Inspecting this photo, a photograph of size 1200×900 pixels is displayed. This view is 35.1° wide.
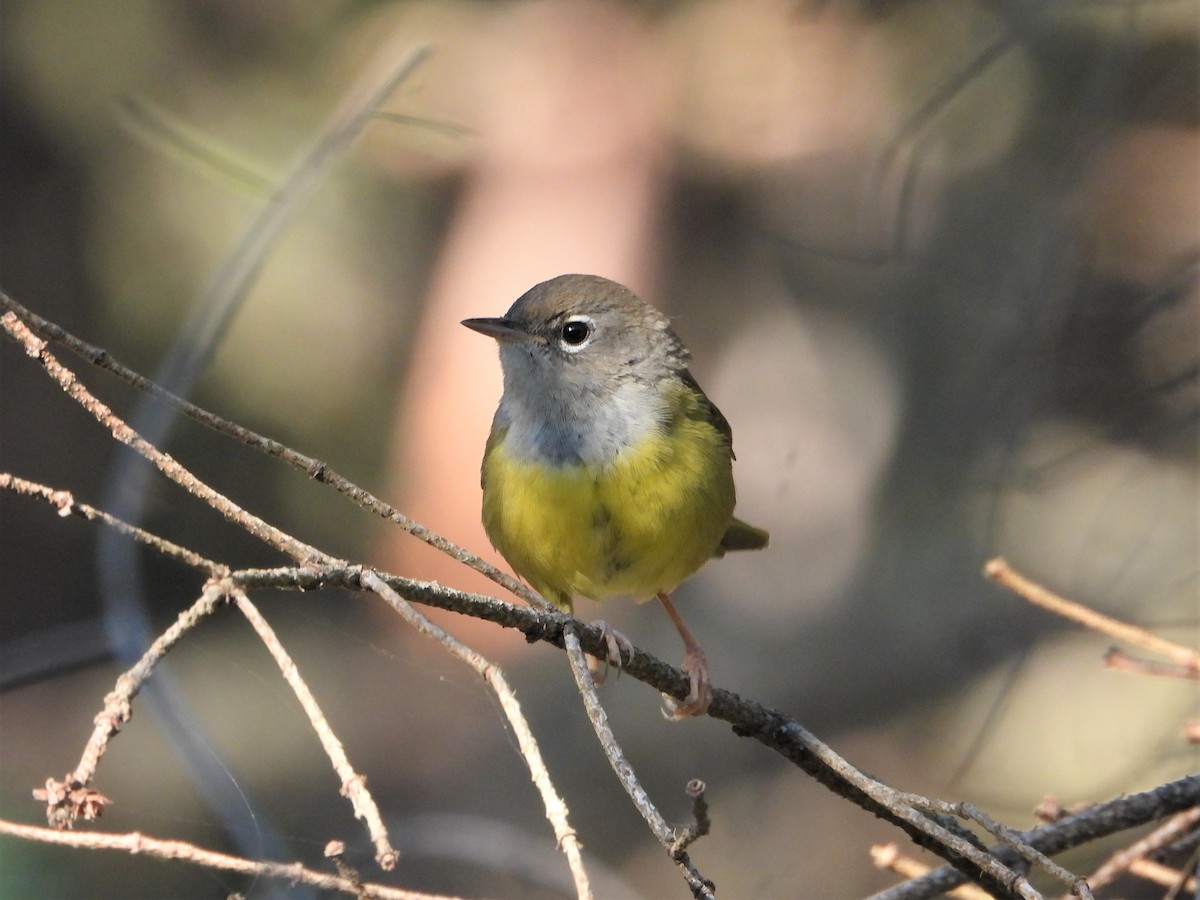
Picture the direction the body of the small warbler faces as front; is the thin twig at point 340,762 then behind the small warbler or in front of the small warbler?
in front

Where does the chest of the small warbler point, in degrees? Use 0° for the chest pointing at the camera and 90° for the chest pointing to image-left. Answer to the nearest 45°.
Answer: approximately 45°

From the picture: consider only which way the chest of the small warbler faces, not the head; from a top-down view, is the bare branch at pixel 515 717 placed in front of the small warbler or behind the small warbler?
in front
